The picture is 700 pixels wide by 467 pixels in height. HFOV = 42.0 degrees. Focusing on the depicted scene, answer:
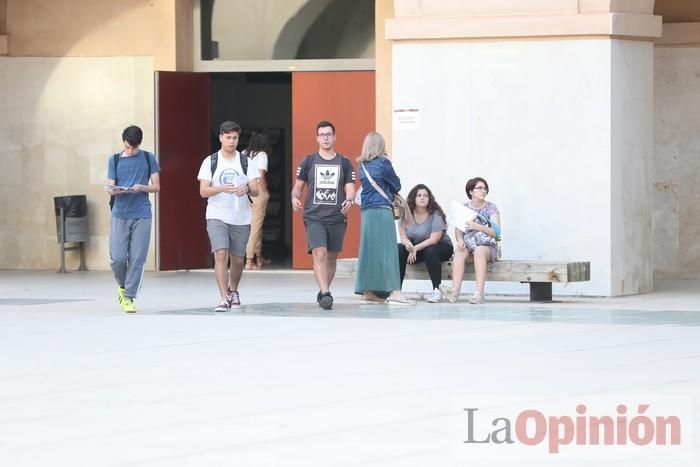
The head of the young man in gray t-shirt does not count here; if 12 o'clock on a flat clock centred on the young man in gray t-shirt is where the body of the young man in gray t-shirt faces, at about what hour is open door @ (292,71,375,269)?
The open door is roughly at 6 o'clock from the young man in gray t-shirt.

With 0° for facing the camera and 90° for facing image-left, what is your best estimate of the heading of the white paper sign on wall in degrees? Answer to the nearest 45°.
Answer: approximately 0°

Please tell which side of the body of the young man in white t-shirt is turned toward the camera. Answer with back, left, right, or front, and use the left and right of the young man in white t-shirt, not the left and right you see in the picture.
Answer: front

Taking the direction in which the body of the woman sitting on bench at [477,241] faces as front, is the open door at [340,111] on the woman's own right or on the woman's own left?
on the woman's own right

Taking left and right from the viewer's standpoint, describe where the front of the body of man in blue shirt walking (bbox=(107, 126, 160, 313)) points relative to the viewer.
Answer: facing the viewer

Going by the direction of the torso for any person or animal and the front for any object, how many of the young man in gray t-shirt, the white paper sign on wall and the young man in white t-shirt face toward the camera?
3

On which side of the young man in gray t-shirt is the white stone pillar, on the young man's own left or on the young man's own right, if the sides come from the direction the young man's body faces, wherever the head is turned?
on the young man's own left

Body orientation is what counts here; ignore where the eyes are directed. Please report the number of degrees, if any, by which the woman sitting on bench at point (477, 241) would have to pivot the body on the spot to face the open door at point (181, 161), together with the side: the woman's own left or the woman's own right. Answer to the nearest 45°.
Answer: approximately 90° to the woman's own right

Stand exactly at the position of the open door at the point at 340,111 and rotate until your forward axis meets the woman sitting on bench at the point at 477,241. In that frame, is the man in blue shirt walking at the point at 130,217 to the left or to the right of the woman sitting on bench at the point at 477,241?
right

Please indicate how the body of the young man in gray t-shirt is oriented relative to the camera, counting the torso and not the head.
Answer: toward the camera

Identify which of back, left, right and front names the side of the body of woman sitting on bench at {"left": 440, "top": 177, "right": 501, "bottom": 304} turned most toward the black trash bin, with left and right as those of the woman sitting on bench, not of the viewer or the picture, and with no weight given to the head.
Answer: right
